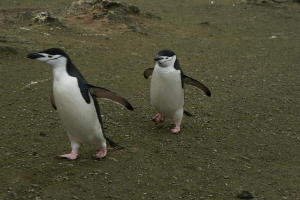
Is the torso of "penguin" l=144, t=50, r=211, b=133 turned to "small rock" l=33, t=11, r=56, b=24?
no

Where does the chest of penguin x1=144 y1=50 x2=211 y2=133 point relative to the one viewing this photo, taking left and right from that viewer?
facing the viewer and to the left of the viewer

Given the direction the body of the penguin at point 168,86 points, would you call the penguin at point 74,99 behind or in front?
in front

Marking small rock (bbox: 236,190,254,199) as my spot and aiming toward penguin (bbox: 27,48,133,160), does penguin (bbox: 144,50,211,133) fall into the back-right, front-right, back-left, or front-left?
front-right

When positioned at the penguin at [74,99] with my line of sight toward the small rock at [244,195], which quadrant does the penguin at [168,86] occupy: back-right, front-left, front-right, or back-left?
front-left

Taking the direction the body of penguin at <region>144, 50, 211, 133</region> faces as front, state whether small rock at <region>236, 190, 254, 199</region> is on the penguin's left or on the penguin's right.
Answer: on the penguin's left

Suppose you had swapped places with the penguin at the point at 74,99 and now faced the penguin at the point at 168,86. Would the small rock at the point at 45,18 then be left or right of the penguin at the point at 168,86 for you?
left

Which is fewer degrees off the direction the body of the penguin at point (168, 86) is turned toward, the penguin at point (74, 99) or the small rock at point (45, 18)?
the penguin
